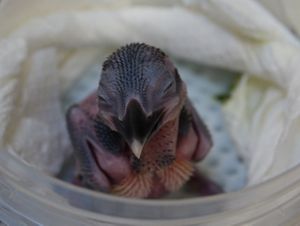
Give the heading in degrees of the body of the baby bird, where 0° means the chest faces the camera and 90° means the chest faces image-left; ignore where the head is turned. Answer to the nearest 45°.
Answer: approximately 0°
